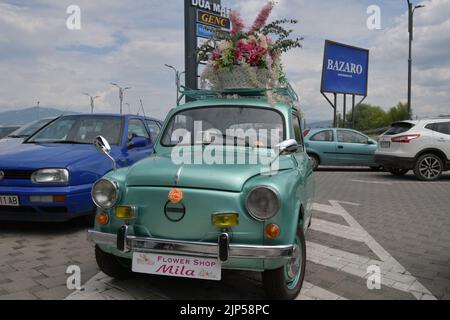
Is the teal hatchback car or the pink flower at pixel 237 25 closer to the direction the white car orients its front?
the teal hatchback car

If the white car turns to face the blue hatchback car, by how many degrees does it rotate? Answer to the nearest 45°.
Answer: approximately 180°

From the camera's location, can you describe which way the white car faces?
facing away from the viewer and to the right of the viewer

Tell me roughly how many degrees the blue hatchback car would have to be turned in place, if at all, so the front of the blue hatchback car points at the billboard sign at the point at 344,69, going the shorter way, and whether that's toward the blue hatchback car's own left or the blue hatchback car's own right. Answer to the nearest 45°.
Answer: approximately 180°

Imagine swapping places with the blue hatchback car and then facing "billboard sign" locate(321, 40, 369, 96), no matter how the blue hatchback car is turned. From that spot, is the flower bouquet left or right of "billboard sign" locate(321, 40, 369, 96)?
right
